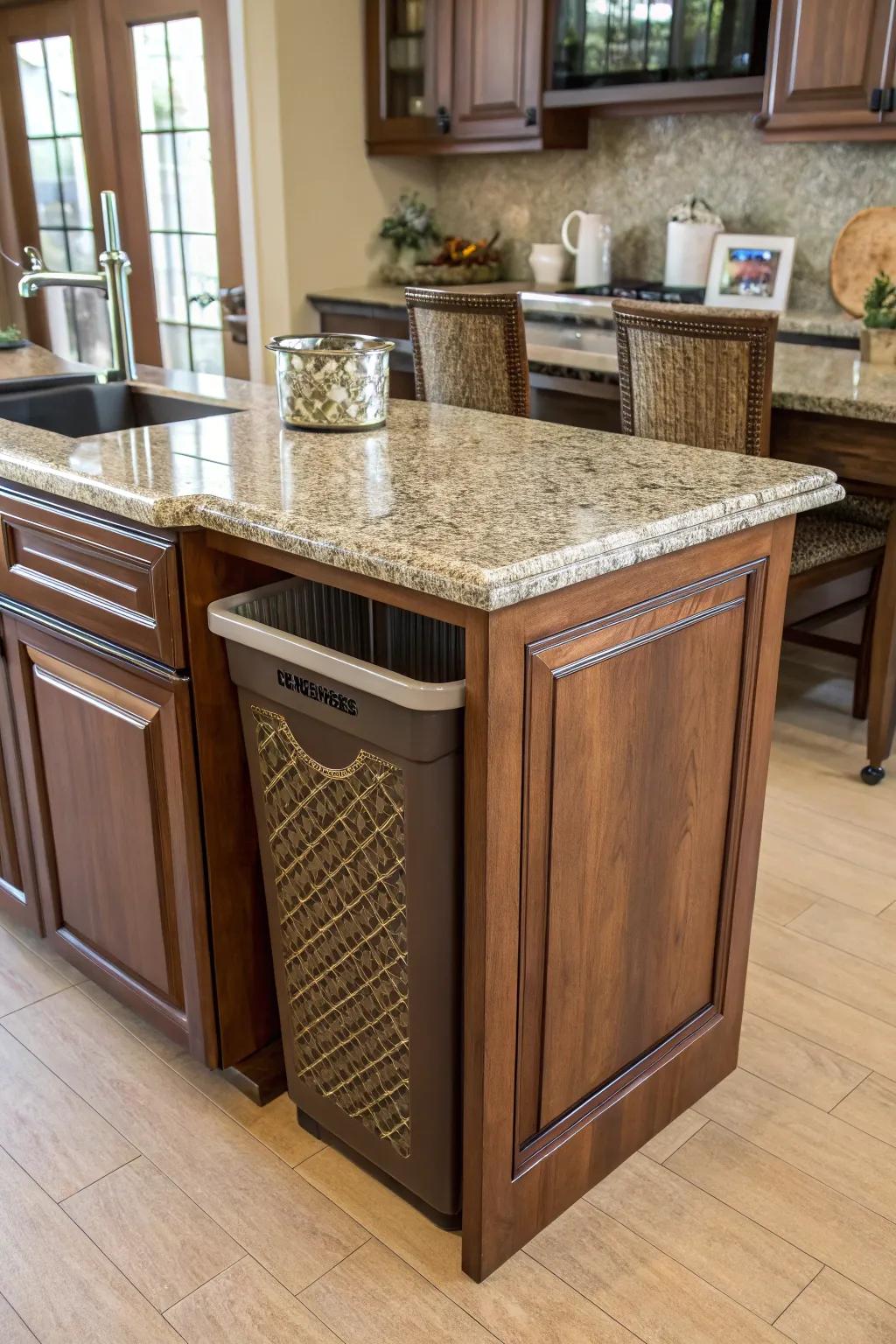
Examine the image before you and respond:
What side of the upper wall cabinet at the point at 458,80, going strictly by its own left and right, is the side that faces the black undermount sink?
front

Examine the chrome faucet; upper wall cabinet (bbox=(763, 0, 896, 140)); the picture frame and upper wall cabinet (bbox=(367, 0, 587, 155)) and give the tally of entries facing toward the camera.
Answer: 3

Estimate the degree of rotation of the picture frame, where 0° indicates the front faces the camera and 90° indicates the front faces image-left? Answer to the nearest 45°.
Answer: approximately 0°

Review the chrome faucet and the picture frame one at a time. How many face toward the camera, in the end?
1

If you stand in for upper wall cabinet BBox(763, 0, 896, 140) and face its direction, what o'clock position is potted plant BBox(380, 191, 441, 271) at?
The potted plant is roughly at 4 o'clock from the upper wall cabinet.

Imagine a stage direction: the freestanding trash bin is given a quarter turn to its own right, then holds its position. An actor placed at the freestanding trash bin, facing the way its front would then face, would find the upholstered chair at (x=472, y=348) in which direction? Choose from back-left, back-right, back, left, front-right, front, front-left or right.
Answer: front-right

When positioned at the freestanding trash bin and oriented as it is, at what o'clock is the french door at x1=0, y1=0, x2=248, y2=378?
The french door is roughly at 4 o'clock from the freestanding trash bin.

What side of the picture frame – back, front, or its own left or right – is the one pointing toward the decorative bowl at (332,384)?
front

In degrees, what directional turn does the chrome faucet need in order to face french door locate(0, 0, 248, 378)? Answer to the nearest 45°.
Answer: approximately 90° to its right

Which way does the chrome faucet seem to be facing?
to the viewer's left

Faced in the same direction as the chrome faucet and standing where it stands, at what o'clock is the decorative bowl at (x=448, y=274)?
The decorative bowl is roughly at 4 o'clock from the chrome faucet.

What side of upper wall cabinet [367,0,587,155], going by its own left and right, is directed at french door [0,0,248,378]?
right

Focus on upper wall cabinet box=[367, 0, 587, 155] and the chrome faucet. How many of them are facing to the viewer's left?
1

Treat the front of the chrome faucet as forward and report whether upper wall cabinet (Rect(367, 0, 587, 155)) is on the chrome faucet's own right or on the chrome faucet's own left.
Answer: on the chrome faucet's own right
